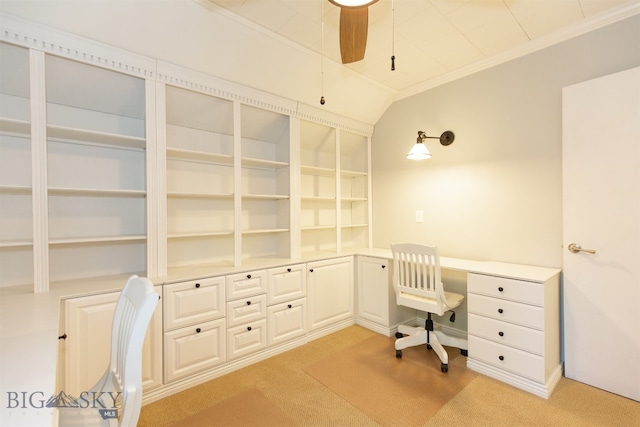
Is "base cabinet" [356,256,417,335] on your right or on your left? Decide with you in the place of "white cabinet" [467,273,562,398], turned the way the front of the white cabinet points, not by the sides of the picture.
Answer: on your right

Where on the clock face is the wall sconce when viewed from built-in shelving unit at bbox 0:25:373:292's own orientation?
The wall sconce is roughly at 11 o'clock from the built-in shelving unit.

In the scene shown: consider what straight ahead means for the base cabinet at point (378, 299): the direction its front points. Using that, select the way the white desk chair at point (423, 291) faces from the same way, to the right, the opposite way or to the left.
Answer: the opposite way

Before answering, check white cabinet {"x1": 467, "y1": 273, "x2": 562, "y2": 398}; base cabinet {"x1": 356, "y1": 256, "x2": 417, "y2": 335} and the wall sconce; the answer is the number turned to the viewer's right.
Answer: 0

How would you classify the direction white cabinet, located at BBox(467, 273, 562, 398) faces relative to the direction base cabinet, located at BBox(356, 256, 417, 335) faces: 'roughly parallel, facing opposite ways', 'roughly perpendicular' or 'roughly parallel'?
roughly parallel

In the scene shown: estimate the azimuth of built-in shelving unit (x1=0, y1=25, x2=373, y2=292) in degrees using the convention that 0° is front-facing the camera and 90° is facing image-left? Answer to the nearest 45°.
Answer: approximately 315°

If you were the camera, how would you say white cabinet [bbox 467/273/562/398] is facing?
facing the viewer and to the left of the viewer

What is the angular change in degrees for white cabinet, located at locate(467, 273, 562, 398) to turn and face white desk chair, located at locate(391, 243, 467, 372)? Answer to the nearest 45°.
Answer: approximately 45° to its right

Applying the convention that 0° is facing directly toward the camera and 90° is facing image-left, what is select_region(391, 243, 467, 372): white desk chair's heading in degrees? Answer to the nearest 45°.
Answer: approximately 225°

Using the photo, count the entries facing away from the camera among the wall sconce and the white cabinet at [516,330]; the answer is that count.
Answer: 0

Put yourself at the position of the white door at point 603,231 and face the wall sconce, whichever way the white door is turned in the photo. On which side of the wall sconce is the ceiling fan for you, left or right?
left

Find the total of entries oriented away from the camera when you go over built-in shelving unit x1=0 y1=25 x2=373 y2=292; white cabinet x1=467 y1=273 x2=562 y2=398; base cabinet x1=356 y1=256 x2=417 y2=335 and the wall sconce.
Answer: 0

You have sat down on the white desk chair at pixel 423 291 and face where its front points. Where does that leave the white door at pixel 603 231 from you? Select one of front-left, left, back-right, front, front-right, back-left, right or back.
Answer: front-right
